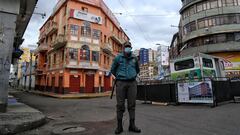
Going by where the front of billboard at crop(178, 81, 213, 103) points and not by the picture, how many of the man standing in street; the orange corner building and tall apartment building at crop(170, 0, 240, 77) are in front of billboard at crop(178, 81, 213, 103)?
1

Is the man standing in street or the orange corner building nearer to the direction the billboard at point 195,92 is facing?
the man standing in street

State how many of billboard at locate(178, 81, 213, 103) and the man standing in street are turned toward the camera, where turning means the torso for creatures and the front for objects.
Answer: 2

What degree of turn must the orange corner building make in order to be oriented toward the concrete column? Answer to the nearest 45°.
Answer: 0° — it already faces it

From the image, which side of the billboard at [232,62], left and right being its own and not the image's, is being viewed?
front

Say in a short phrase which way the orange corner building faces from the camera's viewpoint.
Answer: facing the viewer

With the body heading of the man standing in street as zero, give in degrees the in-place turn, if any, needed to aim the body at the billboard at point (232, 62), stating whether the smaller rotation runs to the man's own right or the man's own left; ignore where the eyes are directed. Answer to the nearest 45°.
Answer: approximately 135° to the man's own left

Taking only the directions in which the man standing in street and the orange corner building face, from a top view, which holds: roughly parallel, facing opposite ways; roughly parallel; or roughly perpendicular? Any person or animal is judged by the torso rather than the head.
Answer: roughly parallel

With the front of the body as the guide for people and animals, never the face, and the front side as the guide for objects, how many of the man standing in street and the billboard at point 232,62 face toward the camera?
2

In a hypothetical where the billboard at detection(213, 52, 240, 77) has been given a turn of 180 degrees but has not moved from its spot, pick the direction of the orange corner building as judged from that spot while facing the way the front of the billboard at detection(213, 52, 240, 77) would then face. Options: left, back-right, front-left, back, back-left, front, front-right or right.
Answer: back-left

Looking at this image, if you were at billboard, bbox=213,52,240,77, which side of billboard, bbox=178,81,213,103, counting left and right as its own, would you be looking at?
back

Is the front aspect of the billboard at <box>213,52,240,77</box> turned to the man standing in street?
yes

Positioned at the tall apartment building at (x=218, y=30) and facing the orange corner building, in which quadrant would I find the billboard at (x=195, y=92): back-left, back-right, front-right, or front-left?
front-left

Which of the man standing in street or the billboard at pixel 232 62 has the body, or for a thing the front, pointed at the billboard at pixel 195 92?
the billboard at pixel 232 62

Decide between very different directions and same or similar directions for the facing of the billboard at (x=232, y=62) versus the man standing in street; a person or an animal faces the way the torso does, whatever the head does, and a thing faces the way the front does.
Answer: same or similar directions

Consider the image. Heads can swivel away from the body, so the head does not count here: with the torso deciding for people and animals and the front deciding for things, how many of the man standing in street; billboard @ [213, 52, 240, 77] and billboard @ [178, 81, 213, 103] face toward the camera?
3
